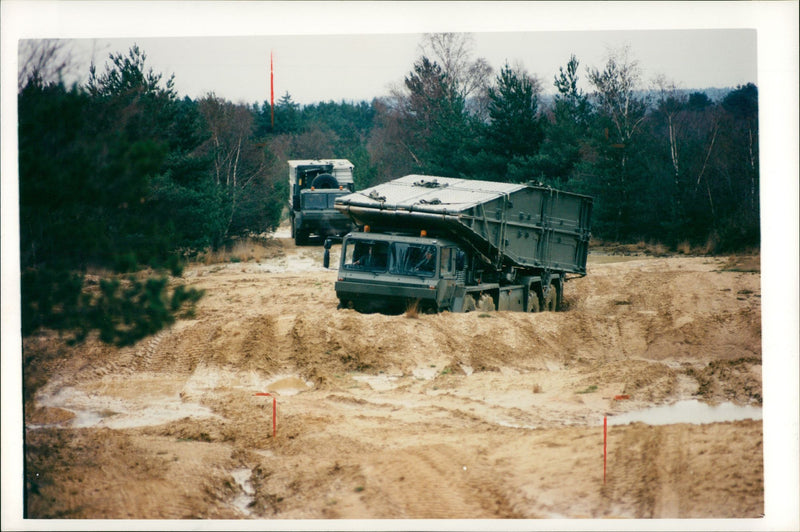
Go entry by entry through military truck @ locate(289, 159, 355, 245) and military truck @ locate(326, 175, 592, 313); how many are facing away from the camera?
0

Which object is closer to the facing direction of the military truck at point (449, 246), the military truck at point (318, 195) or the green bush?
the green bush

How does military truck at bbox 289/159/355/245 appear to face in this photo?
toward the camera

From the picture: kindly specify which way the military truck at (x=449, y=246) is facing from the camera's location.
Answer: facing the viewer and to the left of the viewer

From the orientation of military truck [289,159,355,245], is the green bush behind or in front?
in front

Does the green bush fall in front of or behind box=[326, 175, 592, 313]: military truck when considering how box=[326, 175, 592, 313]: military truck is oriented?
in front

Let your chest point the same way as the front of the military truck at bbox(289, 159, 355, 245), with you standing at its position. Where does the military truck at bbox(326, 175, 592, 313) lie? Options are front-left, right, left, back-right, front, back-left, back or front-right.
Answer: front

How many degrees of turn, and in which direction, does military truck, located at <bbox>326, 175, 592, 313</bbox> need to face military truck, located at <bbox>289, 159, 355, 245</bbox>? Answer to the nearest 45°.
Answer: approximately 135° to its right

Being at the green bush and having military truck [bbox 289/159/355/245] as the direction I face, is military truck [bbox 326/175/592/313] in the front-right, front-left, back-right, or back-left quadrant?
front-right
